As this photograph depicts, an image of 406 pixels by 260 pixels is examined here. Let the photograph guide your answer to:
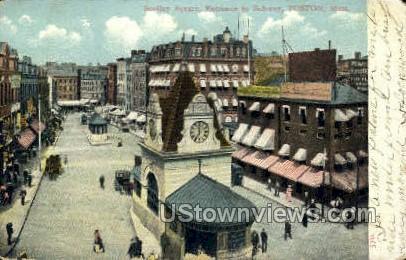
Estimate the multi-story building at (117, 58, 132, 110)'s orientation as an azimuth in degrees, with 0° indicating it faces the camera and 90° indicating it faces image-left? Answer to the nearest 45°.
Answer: approximately 45°

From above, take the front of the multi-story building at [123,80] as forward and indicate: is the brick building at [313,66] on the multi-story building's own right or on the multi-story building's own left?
on the multi-story building's own left

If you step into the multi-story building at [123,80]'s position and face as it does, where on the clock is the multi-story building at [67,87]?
the multi-story building at [67,87] is roughly at 2 o'clock from the multi-story building at [123,80].
